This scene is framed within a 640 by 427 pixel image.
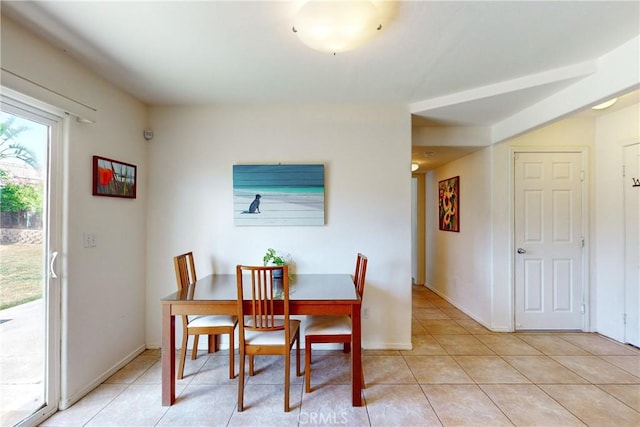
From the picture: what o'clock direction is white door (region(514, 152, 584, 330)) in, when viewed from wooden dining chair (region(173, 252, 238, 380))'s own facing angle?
The white door is roughly at 12 o'clock from the wooden dining chair.

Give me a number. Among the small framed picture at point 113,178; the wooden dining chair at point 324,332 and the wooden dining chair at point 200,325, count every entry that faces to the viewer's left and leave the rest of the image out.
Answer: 1

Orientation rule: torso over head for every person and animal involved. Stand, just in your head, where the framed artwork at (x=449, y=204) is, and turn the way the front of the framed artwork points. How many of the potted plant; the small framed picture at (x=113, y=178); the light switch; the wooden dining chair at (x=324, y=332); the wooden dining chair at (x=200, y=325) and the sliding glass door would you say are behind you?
0

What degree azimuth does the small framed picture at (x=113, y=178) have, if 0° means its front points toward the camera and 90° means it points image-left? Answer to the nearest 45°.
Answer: approximately 315°

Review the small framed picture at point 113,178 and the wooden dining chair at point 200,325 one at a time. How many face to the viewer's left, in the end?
0

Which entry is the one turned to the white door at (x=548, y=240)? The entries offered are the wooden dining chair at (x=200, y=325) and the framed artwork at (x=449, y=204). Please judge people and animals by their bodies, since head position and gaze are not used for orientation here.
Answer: the wooden dining chair

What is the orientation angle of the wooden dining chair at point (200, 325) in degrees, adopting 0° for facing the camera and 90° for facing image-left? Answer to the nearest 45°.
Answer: approximately 270°

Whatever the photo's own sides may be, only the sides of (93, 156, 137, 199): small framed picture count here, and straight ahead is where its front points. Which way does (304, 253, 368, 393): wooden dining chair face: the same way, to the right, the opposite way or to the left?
the opposite way

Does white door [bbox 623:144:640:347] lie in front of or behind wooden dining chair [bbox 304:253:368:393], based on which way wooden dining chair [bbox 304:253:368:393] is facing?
behind

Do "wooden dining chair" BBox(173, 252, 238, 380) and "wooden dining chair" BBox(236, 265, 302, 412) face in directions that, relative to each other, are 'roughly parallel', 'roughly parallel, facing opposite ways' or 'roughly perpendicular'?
roughly perpendicular

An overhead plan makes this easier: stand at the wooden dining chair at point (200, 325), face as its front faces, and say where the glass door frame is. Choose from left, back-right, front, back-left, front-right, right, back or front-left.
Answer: back

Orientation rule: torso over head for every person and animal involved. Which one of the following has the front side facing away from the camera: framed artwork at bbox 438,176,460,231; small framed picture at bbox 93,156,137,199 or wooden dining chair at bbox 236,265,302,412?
the wooden dining chair

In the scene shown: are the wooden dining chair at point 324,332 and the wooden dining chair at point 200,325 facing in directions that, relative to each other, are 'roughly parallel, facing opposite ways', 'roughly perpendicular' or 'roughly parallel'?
roughly parallel, facing opposite ways

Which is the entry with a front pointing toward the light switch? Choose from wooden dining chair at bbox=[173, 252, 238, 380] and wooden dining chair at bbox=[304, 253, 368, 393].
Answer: wooden dining chair at bbox=[304, 253, 368, 393]

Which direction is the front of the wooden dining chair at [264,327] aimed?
away from the camera

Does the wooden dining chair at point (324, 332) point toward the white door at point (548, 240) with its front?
no

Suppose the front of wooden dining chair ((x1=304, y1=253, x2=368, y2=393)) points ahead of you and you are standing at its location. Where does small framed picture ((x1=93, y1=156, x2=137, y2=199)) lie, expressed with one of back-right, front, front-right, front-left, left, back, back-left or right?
front

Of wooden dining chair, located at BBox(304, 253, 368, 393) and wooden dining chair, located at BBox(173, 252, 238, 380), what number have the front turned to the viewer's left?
1

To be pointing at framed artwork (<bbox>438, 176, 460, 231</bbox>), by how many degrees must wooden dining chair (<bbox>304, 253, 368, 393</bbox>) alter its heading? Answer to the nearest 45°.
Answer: approximately 135° to its right

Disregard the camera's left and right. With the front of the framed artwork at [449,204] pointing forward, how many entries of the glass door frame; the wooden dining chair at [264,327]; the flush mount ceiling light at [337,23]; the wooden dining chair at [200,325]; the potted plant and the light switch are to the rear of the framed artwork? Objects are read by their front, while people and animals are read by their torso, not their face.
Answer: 0
